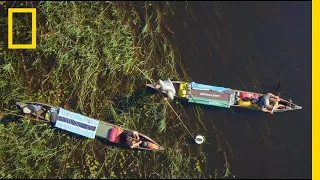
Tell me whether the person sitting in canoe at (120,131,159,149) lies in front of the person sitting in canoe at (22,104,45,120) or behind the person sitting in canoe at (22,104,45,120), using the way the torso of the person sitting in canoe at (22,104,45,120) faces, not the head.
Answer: in front

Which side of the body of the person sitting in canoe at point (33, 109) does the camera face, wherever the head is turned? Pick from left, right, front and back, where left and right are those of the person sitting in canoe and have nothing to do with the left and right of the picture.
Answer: right

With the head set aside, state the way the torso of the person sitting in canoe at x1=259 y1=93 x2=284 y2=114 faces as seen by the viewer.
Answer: to the viewer's right

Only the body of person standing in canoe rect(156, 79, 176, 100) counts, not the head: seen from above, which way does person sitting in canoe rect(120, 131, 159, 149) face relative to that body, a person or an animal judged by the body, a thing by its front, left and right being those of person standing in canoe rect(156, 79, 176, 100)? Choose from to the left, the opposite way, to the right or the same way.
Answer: the opposite way

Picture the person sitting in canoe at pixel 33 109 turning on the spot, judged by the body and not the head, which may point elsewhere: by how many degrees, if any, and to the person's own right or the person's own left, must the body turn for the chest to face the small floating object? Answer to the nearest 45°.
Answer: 0° — they already face it
